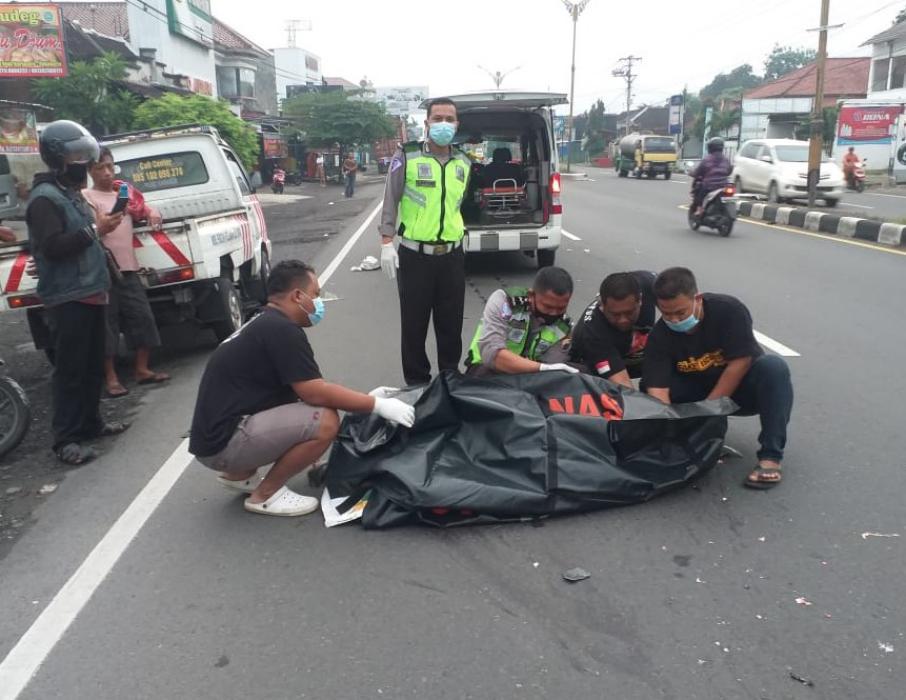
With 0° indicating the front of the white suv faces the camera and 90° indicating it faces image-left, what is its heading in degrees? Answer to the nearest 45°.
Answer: approximately 315°

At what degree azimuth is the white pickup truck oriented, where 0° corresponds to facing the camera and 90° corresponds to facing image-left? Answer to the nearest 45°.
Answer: approximately 225°

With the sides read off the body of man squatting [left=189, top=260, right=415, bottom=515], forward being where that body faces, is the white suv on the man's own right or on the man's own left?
on the man's own left

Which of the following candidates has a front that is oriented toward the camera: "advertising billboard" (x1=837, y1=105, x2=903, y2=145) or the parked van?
the advertising billboard

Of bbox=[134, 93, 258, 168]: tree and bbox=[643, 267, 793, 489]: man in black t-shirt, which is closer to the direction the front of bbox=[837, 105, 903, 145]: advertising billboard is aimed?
the man in black t-shirt

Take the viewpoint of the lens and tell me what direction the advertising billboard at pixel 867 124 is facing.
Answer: facing the viewer

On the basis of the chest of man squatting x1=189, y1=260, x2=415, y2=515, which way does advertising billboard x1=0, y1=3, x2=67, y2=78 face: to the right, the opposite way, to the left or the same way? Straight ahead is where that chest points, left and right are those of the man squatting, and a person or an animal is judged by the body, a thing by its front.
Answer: to the right

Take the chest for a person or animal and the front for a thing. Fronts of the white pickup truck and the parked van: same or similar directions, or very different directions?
same or similar directions

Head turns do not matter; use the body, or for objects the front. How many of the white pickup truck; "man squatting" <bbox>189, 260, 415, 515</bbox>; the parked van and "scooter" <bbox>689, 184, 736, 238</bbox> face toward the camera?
0

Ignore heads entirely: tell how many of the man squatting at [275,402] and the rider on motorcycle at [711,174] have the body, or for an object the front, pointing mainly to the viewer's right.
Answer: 1

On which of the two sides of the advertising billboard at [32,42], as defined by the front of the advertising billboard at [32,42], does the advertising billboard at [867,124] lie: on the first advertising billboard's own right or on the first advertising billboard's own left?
on the first advertising billboard's own left

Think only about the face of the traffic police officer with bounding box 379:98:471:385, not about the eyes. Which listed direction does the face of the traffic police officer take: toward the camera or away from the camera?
toward the camera

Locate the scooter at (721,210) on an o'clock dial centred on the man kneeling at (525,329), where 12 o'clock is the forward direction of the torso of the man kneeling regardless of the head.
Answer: The scooter is roughly at 8 o'clock from the man kneeling.

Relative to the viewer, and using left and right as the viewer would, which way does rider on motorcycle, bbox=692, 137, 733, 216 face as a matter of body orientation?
facing away from the viewer and to the left of the viewer

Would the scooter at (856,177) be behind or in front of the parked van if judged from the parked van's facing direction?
in front

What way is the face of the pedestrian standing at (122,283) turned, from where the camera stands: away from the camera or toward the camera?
toward the camera

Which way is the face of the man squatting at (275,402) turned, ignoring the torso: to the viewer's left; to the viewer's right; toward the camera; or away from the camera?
to the viewer's right

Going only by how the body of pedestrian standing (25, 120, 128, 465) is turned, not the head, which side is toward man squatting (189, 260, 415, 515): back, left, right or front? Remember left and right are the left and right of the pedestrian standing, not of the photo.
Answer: front

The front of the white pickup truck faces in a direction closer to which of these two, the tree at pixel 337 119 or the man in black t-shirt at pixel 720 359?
the tree

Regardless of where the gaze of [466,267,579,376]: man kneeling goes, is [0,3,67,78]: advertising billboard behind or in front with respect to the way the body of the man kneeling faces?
behind
